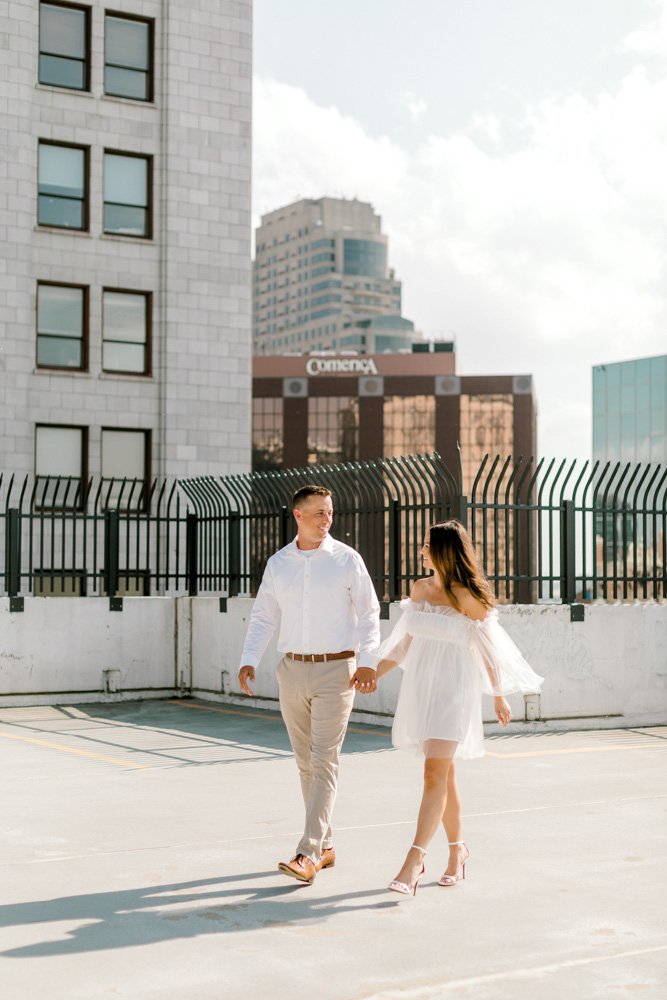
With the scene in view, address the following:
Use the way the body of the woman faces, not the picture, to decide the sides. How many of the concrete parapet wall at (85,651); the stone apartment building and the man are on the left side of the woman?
0

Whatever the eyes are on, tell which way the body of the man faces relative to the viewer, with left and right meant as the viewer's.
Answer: facing the viewer

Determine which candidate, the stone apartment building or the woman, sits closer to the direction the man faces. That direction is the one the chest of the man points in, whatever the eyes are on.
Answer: the woman

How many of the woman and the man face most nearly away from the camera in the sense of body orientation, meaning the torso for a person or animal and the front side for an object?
0

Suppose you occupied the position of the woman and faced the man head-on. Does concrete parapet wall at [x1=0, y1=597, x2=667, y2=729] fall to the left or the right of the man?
right

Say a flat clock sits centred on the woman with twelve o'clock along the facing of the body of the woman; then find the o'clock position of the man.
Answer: The man is roughly at 2 o'clock from the woman.

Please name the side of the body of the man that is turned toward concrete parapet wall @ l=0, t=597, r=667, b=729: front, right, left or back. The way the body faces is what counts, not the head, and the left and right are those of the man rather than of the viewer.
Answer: back

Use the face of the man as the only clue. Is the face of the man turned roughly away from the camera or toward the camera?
toward the camera

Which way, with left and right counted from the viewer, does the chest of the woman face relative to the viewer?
facing the viewer and to the left of the viewer

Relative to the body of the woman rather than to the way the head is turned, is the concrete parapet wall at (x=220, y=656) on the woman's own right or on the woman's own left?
on the woman's own right
